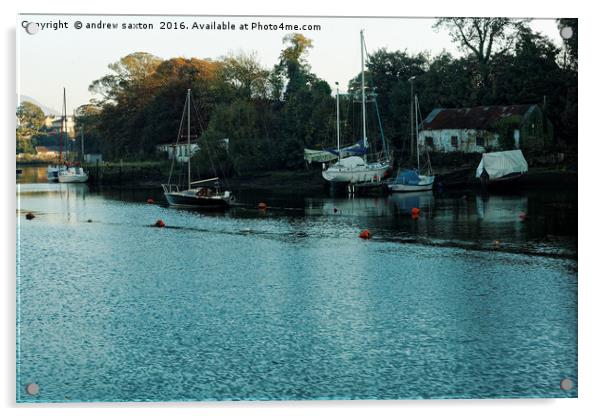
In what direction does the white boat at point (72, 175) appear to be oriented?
to the viewer's left

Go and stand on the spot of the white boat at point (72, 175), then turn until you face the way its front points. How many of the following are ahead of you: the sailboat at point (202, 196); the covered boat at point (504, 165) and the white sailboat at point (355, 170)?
0

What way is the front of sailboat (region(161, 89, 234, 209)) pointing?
to the viewer's left

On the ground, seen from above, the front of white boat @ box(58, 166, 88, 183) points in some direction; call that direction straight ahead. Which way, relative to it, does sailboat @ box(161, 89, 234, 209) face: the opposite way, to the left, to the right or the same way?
the same way

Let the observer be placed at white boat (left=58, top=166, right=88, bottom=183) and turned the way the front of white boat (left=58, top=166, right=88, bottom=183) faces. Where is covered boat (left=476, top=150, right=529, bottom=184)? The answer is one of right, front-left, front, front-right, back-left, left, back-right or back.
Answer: back-left

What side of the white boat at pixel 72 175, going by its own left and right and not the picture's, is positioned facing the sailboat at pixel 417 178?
back

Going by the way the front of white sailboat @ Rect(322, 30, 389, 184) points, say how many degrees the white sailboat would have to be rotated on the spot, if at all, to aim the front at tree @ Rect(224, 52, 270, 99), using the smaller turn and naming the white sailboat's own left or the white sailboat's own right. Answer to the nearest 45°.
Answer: approximately 90° to the white sailboat's own left
